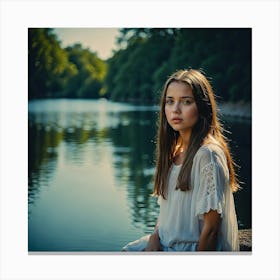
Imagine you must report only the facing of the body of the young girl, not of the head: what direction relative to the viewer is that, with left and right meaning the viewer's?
facing the viewer and to the left of the viewer

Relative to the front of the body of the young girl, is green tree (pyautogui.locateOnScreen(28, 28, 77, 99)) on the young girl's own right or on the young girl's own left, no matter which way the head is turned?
on the young girl's own right

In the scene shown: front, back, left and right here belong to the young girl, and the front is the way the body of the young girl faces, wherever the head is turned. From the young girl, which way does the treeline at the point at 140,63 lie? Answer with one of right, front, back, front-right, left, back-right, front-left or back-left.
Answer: back-right
